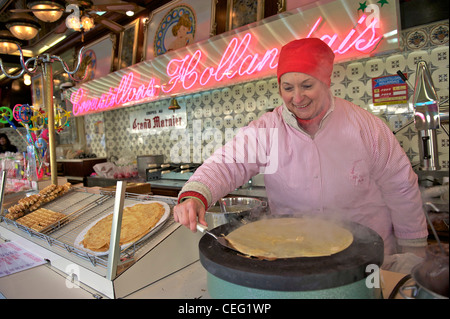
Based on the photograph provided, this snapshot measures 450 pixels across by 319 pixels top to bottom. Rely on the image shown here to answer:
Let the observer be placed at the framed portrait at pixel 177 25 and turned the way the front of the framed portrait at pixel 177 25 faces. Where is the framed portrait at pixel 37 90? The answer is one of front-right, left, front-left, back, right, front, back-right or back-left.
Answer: right

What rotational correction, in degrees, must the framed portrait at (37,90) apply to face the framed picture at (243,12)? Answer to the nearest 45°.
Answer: approximately 45° to its left

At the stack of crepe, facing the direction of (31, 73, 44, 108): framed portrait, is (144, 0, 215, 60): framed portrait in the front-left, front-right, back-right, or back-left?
front-right

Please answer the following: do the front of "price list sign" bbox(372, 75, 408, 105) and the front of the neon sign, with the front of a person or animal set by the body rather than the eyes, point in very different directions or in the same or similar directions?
same or similar directions

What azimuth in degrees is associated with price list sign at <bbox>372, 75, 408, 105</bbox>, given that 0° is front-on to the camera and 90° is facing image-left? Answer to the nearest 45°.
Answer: approximately 0°

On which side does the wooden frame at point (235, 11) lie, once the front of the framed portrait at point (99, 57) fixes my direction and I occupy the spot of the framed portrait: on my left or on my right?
on my left

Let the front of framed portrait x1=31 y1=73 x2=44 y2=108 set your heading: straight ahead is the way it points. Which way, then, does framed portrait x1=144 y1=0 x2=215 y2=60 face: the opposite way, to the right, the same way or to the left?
the same way

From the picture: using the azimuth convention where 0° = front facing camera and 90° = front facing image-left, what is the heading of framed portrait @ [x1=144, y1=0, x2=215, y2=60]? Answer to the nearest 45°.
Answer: approximately 45°

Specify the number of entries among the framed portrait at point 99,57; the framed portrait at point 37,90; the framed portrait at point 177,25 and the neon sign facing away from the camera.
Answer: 0

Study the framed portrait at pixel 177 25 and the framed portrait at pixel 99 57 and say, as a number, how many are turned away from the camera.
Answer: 0
